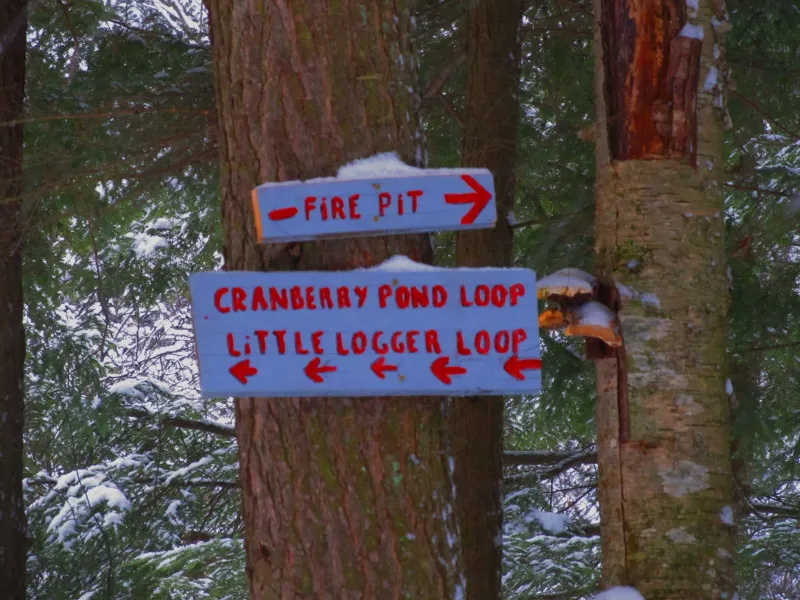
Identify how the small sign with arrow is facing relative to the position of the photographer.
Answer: facing the viewer

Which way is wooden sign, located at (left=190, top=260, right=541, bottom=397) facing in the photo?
toward the camera

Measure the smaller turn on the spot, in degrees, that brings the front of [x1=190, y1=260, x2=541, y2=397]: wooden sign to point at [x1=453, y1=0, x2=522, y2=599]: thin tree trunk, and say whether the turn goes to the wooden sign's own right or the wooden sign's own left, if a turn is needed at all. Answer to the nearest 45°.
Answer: approximately 180°
